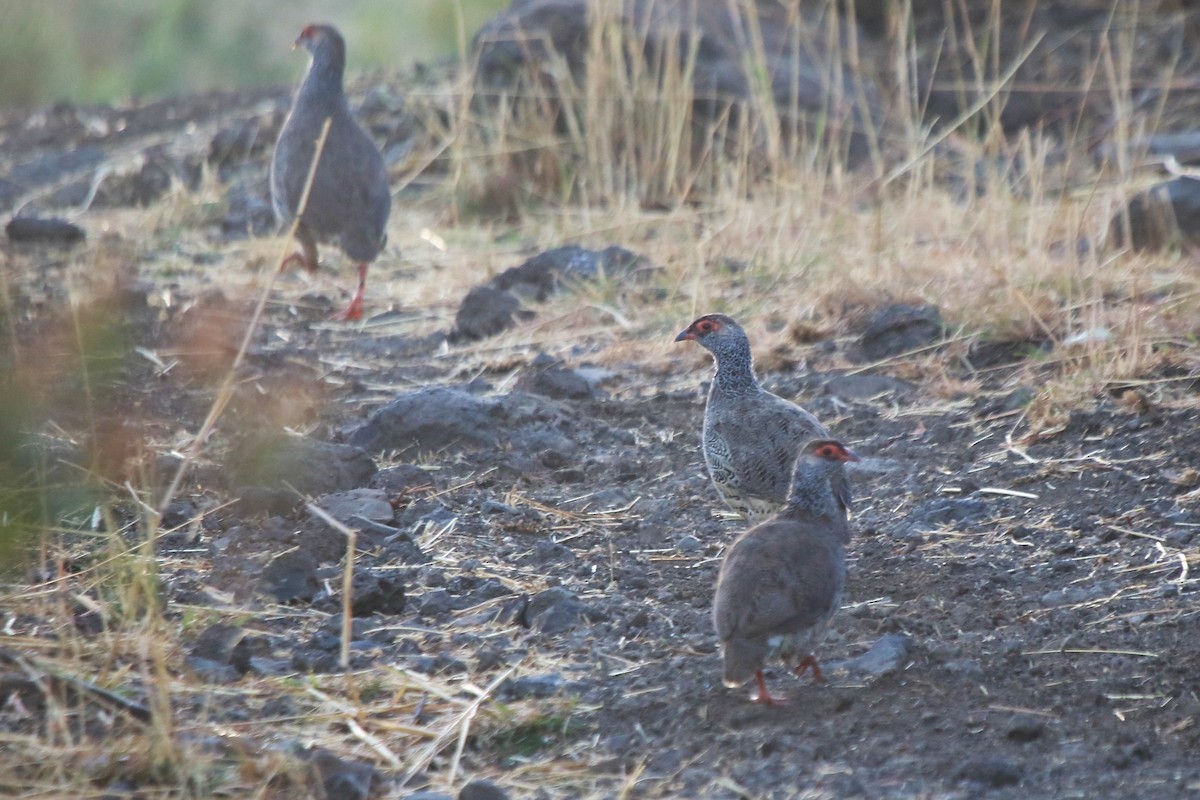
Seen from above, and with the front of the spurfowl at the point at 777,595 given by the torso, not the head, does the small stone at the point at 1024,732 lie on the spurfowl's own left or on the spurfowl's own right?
on the spurfowl's own right

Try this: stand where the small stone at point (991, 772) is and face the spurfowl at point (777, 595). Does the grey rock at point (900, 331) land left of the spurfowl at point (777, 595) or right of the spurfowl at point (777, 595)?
right

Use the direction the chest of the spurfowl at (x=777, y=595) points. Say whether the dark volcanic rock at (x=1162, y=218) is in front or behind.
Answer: in front

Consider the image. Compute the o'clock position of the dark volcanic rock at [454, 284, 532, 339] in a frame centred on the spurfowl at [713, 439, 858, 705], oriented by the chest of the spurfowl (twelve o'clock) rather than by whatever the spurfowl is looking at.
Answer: The dark volcanic rock is roughly at 10 o'clock from the spurfowl.

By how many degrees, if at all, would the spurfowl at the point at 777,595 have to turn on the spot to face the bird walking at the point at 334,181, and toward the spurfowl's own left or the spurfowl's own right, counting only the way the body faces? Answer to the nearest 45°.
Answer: approximately 90° to the spurfowl's own left

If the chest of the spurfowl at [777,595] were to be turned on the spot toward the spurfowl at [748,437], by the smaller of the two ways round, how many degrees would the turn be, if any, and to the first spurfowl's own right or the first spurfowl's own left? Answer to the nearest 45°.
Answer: approximately 45° to the first spurfowl's own left

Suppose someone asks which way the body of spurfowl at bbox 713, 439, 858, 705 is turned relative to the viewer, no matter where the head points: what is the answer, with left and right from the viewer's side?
facing away from the viewer and to the right of the viewer

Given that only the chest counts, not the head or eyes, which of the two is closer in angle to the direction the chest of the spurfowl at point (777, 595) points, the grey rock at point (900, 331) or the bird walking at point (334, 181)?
the grey rock

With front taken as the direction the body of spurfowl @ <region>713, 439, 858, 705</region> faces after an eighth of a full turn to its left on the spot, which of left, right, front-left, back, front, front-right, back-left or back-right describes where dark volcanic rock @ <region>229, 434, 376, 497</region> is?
front-left

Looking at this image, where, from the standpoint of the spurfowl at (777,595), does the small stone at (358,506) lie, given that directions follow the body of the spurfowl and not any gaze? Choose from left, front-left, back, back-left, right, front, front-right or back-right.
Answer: left

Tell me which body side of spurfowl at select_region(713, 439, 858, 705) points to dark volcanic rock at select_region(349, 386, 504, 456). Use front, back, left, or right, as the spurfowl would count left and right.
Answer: left

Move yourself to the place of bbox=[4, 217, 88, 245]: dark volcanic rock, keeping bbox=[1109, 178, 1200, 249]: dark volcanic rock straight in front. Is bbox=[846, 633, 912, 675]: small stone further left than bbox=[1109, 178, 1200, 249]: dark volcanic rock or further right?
right
